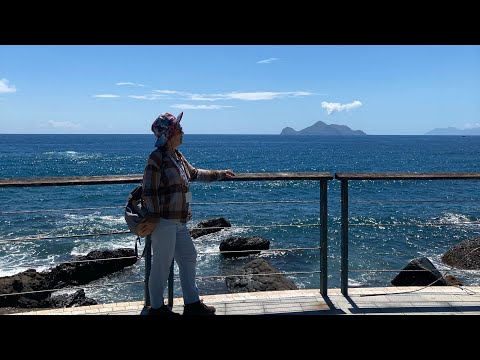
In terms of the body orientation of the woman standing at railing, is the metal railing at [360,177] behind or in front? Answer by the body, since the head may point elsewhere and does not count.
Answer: in front

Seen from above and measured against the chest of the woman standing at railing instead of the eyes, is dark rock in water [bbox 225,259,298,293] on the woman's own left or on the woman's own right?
on the woman's own left

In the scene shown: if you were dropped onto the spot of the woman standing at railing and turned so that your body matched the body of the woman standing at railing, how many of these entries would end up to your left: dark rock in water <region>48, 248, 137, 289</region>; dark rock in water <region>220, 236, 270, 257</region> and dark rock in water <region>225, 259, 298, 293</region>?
3

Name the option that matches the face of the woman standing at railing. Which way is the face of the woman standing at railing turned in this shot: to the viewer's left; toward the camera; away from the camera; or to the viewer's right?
to the viewer's right

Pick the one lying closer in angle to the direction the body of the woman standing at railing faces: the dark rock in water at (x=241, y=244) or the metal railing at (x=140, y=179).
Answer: the dark rock in water

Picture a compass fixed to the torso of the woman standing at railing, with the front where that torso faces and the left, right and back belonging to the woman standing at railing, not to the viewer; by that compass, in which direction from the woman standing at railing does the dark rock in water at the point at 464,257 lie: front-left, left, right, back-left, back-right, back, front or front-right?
front-left

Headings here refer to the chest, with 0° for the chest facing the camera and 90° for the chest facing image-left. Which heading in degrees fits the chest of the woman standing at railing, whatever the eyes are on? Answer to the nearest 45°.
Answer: approximately 270°

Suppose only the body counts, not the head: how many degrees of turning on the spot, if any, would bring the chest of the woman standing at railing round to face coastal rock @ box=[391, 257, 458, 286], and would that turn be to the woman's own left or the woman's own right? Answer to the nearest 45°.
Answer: approximately 45° to the woman's own left
